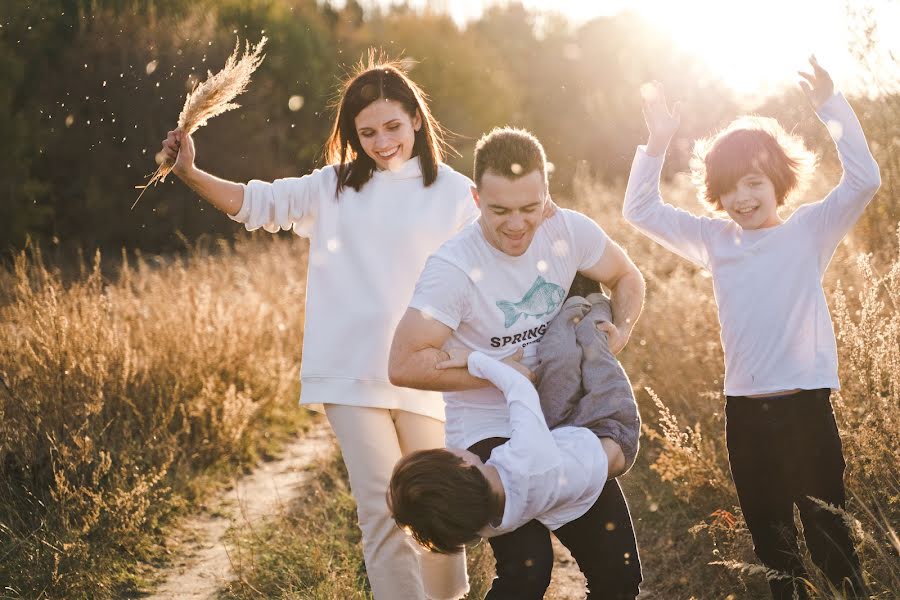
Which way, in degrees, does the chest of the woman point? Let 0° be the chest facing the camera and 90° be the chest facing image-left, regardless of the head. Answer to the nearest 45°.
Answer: approximately 0°

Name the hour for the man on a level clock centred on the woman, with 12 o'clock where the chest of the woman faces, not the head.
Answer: The man is roughly at 11 o'clock from the woman.
